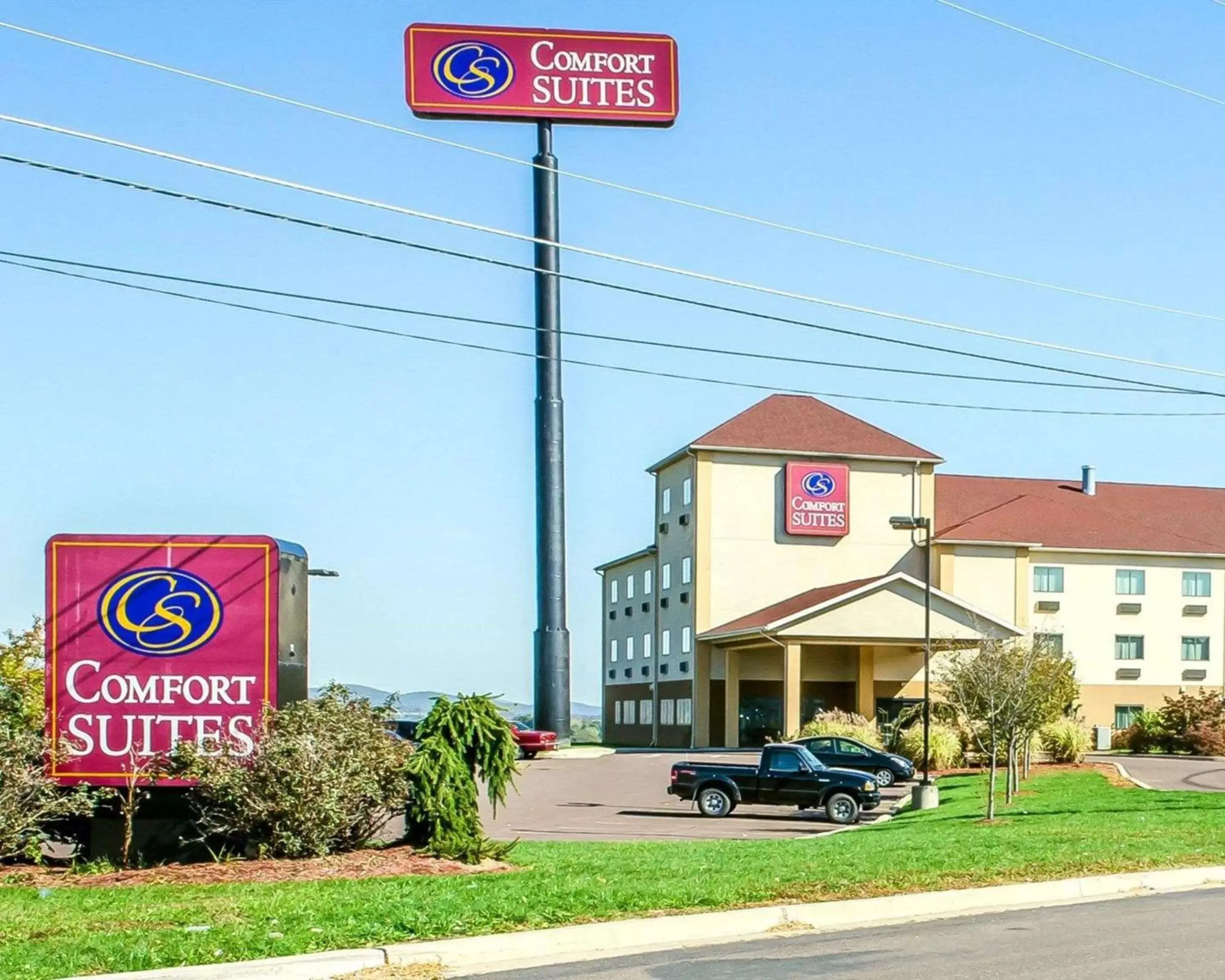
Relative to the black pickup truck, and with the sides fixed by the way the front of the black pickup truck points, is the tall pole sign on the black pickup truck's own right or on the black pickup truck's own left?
on the black pickup truck's own left

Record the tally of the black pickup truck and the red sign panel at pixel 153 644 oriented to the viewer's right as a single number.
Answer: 1

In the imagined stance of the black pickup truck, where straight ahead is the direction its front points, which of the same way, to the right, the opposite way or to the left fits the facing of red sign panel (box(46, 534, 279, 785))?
to the right

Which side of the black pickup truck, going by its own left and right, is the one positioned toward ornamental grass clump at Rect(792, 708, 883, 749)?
left

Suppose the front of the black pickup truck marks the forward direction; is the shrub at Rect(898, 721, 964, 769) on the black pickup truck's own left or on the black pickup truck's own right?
on the black pickup truck's own left

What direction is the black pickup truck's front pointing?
to the viewer's right

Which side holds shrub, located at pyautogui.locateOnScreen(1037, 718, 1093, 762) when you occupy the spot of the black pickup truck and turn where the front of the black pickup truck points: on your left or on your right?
on your left

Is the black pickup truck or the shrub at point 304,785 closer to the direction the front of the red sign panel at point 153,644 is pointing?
the shrub

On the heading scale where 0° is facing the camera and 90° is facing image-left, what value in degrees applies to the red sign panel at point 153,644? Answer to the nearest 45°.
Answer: approximately 0°
